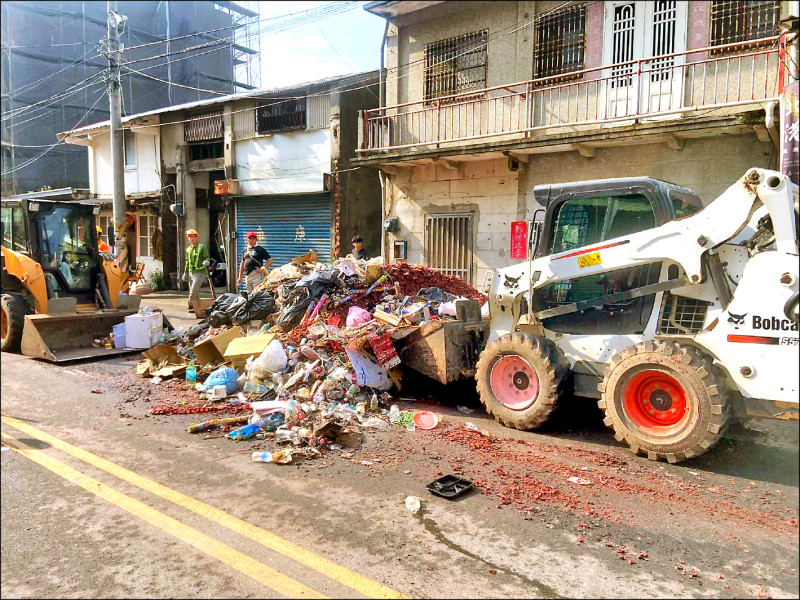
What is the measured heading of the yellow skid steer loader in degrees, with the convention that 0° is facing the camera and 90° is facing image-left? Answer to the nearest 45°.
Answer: approximately 315°

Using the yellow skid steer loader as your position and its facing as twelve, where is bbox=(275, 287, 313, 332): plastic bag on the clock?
The plastic bag is roughly at 12 o'clock from the yellow skid steer loader.

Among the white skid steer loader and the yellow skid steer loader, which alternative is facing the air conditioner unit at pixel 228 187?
the white skid steer loader

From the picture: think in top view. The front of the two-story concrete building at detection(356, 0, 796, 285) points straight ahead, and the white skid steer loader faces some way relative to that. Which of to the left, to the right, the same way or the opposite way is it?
to the right

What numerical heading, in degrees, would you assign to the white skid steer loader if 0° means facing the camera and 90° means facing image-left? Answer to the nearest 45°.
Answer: approximately 135°

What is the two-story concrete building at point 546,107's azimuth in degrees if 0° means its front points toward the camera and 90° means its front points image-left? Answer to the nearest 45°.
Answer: approximately 45°

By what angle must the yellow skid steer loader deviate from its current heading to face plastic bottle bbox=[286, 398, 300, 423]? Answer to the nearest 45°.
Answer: approximately 45° to its right

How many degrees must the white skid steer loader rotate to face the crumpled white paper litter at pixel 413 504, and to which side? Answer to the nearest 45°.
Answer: approximately 90° to its left

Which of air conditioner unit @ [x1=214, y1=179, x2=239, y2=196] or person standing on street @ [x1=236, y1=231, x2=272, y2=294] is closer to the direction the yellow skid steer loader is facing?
the person standing on street
